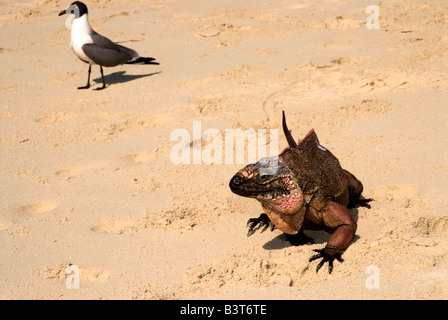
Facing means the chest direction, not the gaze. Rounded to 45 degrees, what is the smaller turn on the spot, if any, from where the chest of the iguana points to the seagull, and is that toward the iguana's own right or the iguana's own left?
approximately 90° to the iguana's own right

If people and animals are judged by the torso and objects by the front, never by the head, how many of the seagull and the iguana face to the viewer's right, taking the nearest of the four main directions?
0

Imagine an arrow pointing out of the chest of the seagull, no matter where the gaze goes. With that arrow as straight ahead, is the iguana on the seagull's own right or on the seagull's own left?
on the seagull's own left

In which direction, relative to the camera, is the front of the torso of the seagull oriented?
to the viewer's left

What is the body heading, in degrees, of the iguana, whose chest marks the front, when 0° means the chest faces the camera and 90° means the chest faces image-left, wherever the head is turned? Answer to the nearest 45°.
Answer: approximately 45°
